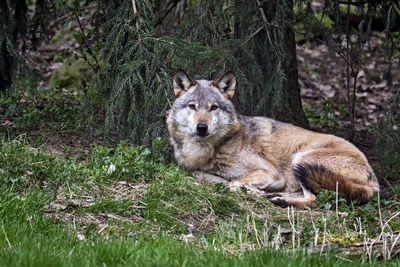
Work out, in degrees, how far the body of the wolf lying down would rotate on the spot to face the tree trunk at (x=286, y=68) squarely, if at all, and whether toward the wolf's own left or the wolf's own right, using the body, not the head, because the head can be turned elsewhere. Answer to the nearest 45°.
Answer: approximately 90° to the wolf's own right

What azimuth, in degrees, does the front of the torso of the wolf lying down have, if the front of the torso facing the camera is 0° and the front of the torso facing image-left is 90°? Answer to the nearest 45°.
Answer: approximately 90°
